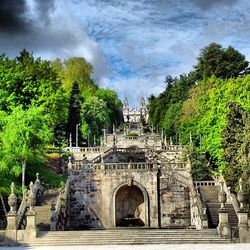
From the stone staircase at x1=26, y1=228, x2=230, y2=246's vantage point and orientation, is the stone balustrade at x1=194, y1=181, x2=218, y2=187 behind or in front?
behind

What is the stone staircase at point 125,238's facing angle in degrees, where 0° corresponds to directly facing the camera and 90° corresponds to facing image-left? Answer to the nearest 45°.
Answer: approximately 0°

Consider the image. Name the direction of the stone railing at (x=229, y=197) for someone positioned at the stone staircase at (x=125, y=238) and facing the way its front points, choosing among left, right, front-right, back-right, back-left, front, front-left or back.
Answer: back-left

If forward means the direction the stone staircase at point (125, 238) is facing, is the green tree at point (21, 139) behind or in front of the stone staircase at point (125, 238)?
behind

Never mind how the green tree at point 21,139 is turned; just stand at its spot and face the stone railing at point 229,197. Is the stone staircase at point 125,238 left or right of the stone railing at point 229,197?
right
